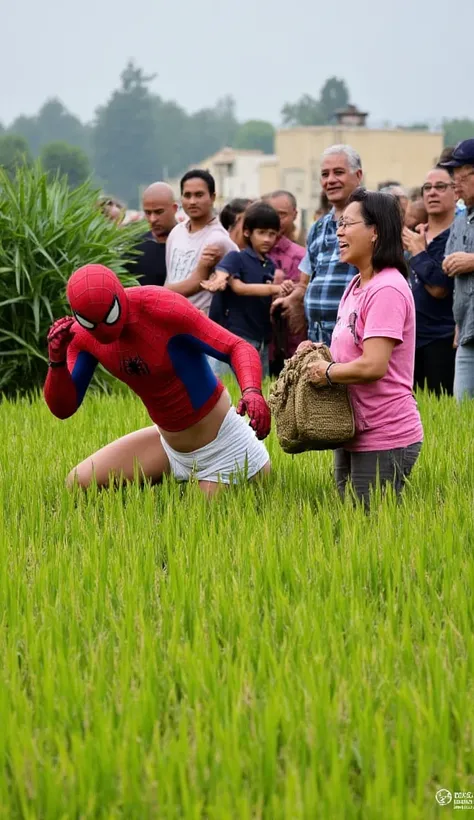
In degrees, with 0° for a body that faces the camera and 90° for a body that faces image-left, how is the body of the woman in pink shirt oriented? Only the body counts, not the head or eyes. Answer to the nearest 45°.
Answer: approximately 90°

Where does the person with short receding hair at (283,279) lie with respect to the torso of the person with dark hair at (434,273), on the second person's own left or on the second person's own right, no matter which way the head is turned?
on the second person's own right

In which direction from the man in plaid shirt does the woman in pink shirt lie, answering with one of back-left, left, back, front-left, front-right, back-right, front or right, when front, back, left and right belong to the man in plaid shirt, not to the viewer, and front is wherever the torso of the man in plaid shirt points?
front-left

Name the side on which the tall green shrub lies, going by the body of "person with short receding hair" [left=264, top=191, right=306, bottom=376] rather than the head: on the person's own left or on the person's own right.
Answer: on the person's own right

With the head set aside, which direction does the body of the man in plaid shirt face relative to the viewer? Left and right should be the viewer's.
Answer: facing the viewer and to the left of the viewer

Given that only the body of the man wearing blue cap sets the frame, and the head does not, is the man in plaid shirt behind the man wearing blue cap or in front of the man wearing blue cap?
in front

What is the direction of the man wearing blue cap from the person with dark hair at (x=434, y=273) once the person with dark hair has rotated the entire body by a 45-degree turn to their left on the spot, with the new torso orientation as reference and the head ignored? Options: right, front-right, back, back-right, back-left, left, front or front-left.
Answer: front

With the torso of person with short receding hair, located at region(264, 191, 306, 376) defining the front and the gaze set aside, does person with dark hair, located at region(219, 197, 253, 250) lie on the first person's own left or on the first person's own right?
on the first person's own right

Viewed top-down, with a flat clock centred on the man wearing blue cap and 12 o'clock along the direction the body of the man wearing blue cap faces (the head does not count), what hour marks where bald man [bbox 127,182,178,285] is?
The bald man is roughly at 3 o'clock from the man wearing blue cap.

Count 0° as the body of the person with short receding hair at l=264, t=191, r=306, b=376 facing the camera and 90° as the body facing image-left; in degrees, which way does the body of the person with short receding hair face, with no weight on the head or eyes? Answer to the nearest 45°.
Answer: approximately 45°

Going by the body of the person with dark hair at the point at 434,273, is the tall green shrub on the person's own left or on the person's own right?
on the person's own right

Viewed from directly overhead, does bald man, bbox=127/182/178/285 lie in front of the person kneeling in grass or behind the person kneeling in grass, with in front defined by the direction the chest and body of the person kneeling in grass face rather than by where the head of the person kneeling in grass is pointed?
behind

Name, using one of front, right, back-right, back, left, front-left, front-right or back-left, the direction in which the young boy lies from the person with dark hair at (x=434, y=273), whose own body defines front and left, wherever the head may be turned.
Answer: front-right
